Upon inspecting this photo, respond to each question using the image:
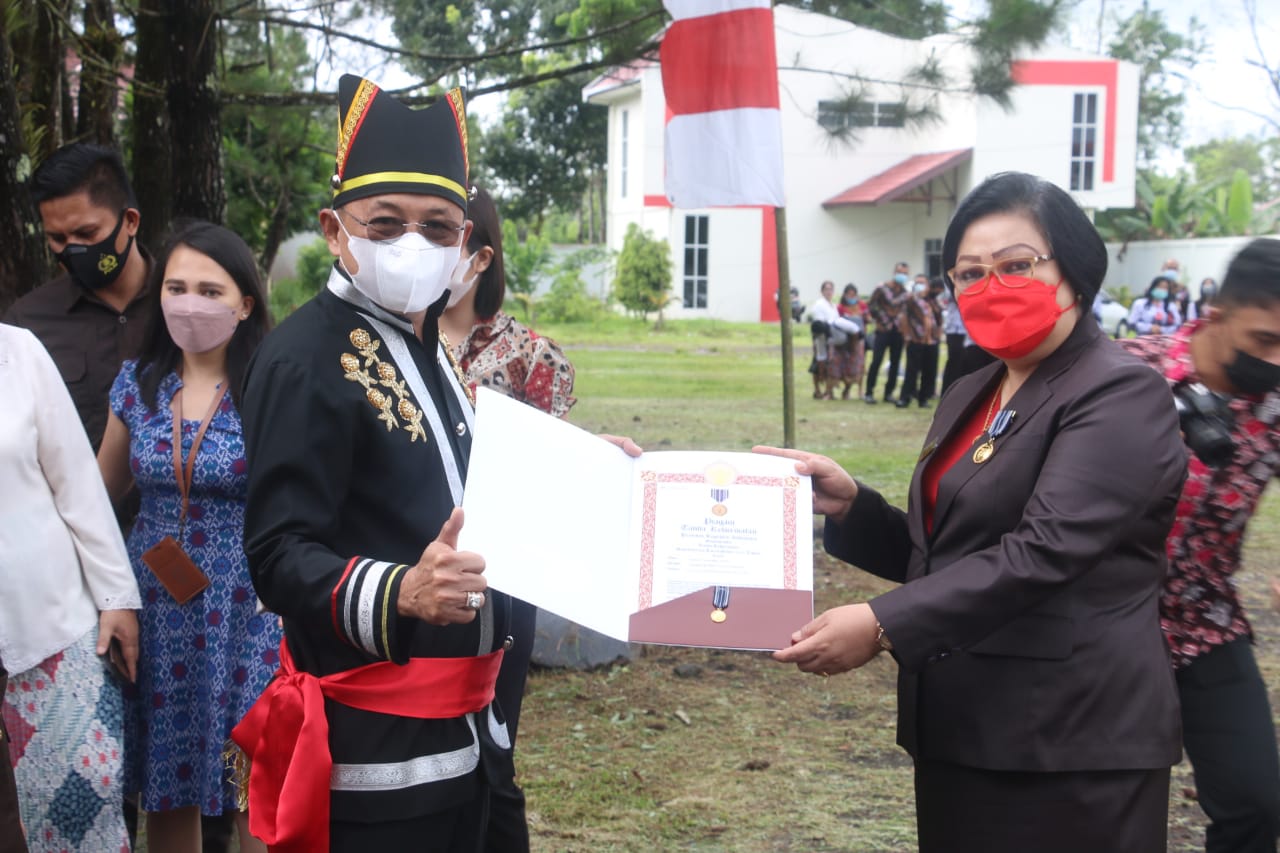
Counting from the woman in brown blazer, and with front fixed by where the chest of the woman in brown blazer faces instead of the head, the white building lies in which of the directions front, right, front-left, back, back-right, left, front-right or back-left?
back-right

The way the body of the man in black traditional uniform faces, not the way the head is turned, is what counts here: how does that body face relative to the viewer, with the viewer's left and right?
facing the viewer and to the right of the viewer

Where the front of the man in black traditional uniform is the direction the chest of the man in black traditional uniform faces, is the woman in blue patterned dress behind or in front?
behind

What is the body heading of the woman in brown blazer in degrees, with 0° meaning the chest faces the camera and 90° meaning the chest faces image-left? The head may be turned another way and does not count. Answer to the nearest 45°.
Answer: approximately 45°

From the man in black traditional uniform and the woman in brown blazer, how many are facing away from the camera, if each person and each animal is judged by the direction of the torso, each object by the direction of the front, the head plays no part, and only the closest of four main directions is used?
0

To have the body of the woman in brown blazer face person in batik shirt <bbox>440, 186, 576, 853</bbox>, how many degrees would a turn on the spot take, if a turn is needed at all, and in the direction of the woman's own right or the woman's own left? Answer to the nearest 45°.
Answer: approximately 90° to the woman's own right

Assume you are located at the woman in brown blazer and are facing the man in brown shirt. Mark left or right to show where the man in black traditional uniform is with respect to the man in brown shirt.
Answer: left

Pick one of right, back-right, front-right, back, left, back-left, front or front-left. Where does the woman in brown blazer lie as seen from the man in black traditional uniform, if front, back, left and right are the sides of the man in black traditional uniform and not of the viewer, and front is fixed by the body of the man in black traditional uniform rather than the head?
front-left
